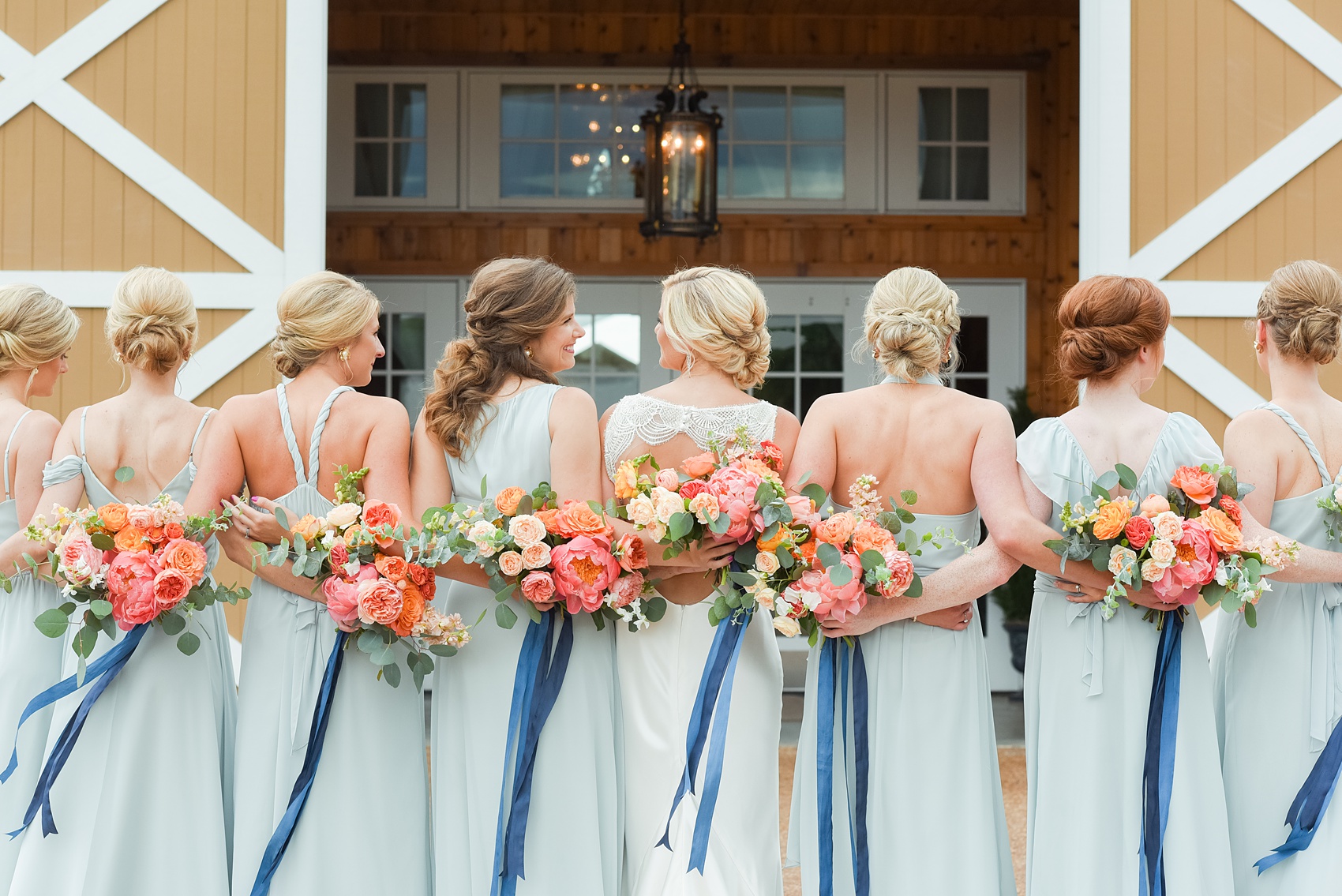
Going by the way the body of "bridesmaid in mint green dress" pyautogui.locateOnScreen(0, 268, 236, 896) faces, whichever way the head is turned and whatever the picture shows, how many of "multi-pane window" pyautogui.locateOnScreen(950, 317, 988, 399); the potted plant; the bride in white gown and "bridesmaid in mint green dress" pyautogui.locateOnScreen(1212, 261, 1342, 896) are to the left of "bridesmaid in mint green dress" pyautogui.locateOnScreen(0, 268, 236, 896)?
0

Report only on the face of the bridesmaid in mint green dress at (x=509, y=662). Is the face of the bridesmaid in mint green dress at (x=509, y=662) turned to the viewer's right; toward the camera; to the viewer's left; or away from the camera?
to the viewer's right

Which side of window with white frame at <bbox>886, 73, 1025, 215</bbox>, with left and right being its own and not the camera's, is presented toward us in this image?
front

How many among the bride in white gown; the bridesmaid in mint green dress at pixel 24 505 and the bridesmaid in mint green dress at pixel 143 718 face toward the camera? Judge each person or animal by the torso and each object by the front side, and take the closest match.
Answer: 0

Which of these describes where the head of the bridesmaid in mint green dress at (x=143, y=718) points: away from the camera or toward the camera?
away from the camera

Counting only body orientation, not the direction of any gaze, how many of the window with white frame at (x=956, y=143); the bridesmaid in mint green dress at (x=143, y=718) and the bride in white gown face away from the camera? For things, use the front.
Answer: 2

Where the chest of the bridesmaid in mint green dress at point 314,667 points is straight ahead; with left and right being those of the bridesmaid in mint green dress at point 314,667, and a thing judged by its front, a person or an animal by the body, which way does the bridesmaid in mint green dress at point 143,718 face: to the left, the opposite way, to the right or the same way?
the same way

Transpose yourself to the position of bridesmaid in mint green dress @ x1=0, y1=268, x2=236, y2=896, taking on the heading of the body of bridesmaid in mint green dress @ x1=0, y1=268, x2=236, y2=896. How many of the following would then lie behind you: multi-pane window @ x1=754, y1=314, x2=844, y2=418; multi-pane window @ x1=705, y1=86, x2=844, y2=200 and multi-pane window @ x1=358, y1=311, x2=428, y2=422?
0

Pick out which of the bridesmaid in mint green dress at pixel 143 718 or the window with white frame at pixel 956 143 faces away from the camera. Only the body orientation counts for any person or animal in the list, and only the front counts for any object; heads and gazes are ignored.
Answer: the bridesmaid in mint green dress

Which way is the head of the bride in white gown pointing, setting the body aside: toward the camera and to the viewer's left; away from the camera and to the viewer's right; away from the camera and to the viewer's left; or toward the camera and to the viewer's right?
away from the camera and to the viewer's left

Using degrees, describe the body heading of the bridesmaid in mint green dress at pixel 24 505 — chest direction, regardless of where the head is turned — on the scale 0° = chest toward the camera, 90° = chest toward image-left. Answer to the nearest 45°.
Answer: approximately 225°

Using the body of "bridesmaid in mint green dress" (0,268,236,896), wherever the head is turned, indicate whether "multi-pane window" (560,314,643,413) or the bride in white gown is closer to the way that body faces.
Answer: the multi-pane window

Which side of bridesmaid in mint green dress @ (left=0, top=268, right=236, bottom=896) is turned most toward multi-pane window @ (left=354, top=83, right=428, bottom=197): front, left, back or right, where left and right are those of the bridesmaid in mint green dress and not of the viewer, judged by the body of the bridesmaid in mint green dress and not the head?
front

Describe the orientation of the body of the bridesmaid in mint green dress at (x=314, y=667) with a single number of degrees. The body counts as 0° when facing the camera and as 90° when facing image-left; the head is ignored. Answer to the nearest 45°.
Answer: approximately 180°

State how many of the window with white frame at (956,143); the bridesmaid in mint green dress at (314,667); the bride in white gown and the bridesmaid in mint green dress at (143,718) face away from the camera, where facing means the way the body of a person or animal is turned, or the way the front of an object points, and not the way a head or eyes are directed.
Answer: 3

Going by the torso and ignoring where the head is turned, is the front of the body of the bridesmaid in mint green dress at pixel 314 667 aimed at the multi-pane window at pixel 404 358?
yes

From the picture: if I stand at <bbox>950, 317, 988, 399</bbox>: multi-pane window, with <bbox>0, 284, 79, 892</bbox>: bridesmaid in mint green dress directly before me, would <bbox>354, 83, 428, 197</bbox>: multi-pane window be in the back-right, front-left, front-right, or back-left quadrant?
front-right

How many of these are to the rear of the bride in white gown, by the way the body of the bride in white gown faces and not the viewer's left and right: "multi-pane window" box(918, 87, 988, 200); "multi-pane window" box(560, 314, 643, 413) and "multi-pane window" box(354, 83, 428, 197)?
0
